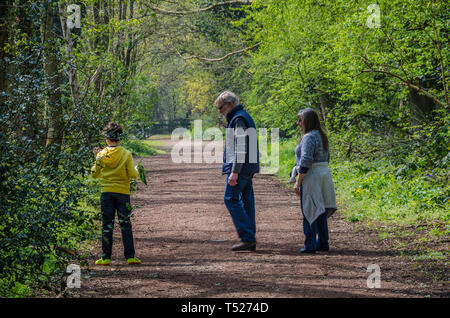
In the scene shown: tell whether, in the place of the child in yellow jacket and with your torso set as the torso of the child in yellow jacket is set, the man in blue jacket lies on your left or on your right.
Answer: on your right

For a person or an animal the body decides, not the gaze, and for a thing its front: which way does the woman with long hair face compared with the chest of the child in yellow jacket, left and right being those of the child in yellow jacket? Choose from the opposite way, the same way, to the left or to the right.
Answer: to the left

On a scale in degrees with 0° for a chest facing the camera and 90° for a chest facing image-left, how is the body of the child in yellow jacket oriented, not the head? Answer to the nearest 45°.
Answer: approximately 180°

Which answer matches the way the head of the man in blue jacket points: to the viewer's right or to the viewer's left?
to the viewer's left

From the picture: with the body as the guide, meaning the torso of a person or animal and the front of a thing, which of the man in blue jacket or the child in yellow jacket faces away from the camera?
the child in yellow jacket

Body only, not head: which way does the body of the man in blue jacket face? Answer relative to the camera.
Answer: to the viewer's left

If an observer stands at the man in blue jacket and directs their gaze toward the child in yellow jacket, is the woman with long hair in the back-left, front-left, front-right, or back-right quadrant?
back-left

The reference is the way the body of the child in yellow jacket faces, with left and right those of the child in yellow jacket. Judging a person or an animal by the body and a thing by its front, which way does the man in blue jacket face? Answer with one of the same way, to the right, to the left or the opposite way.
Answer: to the left

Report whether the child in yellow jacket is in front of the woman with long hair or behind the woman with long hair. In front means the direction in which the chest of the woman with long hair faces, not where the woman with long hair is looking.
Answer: in front

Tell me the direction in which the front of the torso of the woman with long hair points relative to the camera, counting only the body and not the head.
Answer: to the viewer's left

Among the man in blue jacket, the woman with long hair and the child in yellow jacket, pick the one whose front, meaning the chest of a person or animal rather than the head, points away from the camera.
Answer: the child in yellow jacket

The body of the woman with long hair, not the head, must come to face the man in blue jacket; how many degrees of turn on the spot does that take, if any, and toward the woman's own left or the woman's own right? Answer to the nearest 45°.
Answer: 0° — they already face them
